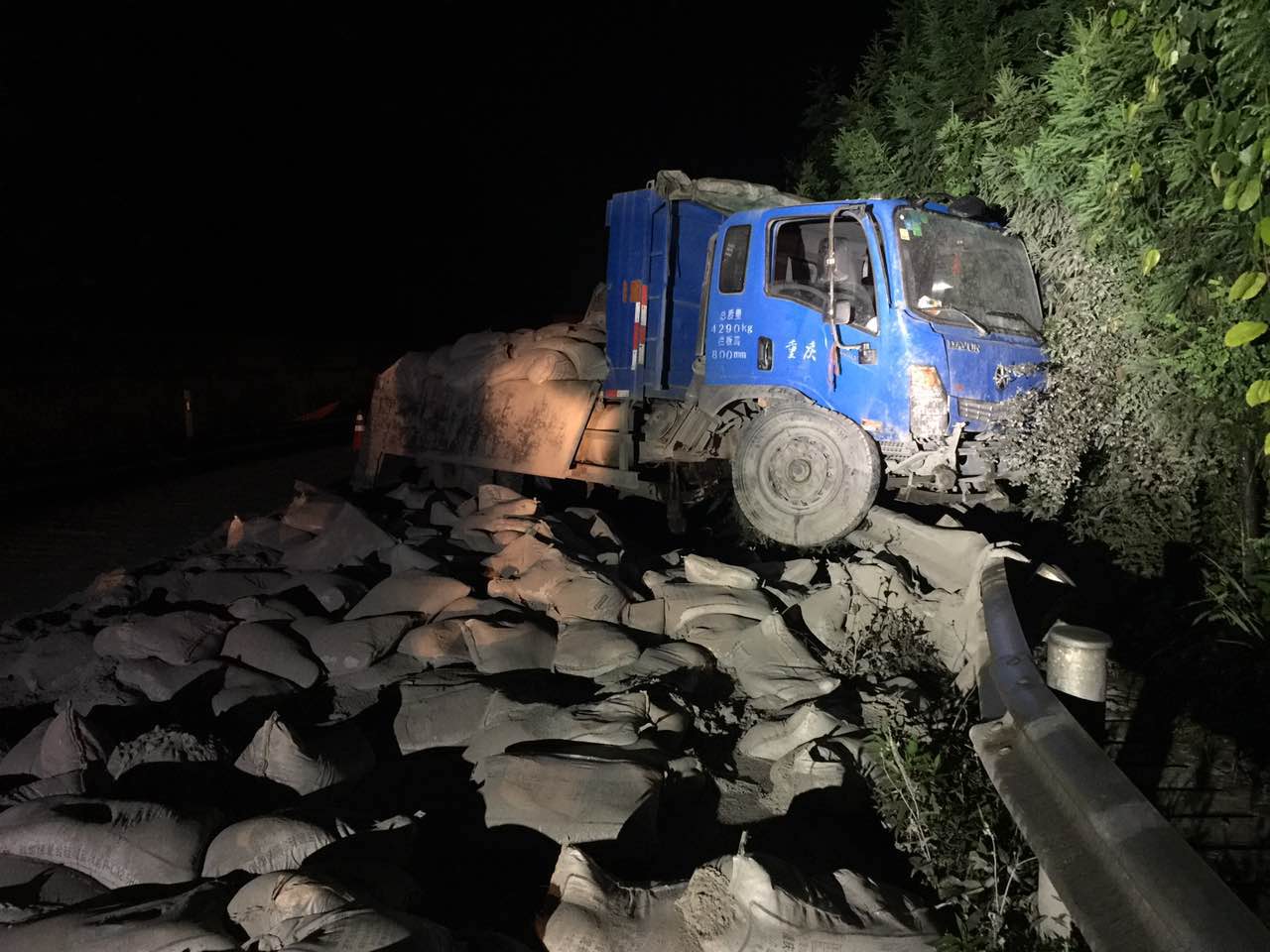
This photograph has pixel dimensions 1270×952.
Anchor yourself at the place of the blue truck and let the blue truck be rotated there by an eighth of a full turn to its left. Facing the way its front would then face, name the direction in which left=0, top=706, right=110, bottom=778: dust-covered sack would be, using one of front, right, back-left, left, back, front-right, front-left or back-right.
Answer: back-right

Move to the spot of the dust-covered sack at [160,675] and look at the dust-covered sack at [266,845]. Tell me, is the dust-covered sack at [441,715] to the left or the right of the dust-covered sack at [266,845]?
left

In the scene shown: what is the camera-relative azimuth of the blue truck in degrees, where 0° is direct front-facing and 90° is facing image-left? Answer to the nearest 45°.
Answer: approximately 315°

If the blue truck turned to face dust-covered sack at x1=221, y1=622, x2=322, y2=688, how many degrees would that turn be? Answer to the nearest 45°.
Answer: approximately 90° to its right

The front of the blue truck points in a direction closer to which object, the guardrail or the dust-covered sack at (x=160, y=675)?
the guardrail

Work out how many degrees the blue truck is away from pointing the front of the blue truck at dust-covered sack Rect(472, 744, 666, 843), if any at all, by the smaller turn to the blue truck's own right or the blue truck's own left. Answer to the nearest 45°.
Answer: approximately 45° to the blue truck's own right

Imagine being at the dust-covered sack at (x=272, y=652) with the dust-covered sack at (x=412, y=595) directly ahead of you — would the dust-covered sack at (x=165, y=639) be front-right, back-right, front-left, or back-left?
back-left

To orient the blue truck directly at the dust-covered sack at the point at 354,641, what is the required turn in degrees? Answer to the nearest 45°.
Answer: approximately 90° to its right

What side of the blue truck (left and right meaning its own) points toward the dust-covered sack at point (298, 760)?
right
